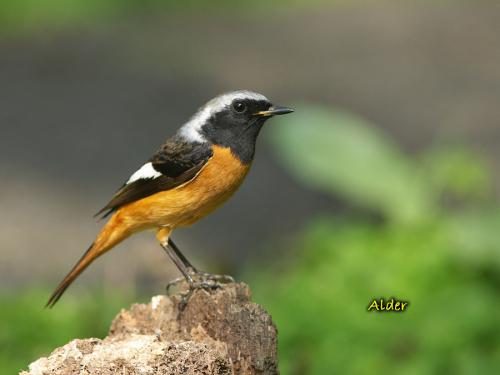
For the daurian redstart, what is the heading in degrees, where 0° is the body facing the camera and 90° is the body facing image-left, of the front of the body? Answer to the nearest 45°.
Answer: approximately 270°
